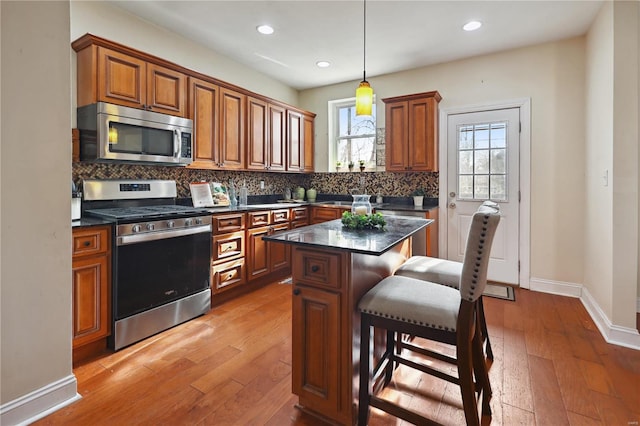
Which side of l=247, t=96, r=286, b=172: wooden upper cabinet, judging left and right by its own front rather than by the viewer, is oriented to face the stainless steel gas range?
right

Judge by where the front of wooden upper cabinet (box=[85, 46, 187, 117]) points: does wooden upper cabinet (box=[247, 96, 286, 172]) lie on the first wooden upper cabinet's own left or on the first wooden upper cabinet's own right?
on the first wooden upper cabinet's own left

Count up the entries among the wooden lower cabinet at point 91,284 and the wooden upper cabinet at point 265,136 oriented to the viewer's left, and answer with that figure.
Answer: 0

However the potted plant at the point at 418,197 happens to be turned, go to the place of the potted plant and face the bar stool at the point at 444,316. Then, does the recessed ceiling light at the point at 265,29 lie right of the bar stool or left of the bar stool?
right
